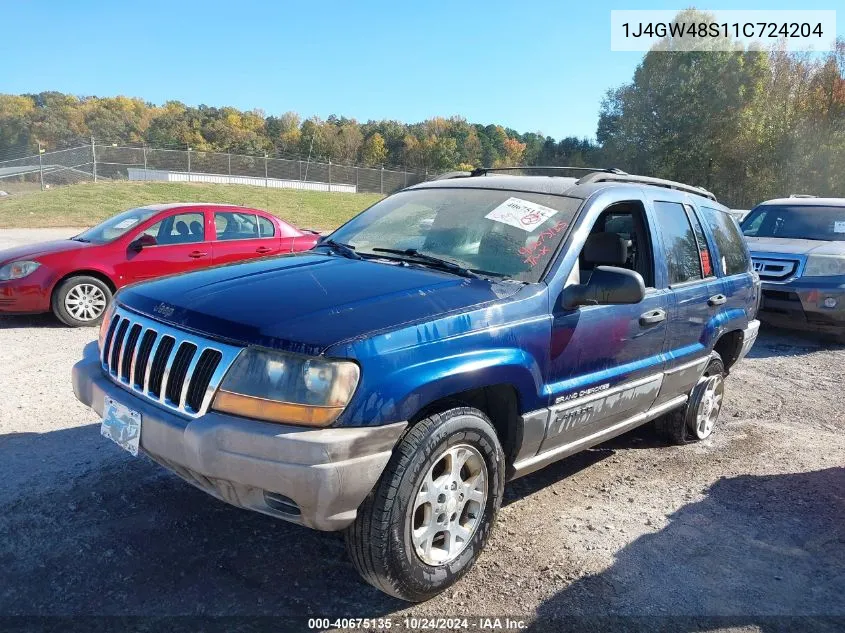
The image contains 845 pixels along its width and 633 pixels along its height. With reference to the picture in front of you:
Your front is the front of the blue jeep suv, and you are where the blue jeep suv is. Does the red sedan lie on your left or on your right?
on your right

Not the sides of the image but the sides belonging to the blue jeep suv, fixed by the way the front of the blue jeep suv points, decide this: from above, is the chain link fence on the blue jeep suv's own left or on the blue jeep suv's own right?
on the blue jeep suv's own right

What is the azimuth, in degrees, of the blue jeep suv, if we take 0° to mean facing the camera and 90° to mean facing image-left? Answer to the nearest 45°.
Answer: approximately 45°

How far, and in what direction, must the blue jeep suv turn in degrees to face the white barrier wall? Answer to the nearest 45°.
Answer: approximately 135° to its right
